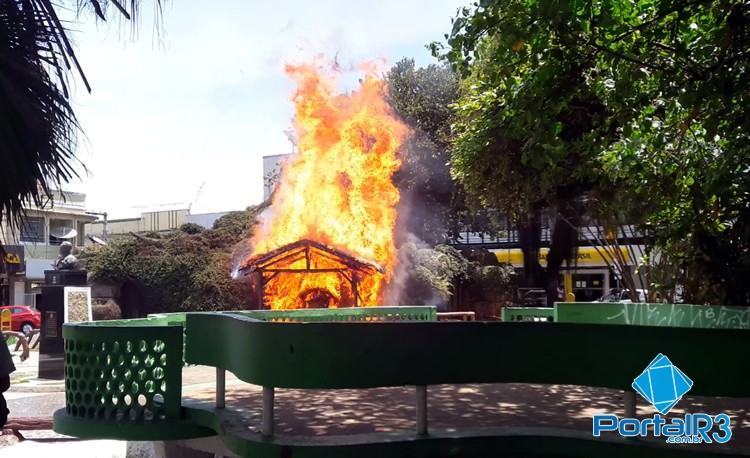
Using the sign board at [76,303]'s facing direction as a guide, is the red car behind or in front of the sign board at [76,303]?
behind

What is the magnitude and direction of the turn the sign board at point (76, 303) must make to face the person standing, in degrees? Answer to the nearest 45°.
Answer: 0° — it already faces them

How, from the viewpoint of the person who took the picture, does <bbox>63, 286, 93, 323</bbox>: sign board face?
facing the viewer

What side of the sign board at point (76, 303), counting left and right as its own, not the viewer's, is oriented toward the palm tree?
front

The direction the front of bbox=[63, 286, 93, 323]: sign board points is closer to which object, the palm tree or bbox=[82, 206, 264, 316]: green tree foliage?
the palm tree

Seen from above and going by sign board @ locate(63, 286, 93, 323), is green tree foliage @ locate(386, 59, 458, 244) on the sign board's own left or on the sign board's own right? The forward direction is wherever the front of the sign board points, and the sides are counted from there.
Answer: on the sign board's own left

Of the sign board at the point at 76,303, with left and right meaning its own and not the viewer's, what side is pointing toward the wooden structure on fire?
left

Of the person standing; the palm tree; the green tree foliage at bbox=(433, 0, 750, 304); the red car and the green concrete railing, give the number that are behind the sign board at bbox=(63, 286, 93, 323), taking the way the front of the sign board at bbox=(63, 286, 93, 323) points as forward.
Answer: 1

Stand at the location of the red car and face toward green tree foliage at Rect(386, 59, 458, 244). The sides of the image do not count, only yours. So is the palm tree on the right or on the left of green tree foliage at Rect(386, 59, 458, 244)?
right

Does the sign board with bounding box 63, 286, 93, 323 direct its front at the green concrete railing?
yes

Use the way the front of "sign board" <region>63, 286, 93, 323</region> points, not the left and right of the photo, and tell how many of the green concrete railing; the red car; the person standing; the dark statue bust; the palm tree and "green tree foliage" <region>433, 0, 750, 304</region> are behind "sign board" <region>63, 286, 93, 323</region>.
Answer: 2
